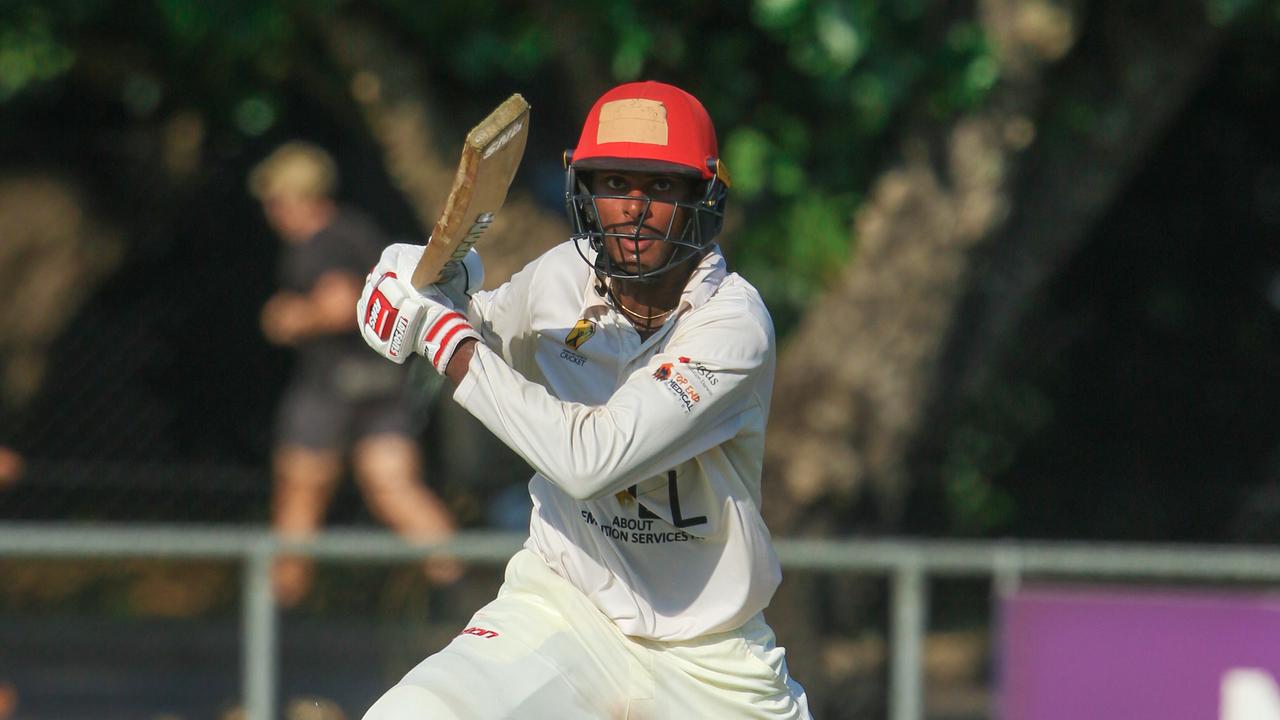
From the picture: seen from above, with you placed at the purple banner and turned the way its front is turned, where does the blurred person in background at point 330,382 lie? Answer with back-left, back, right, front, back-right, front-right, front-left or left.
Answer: right

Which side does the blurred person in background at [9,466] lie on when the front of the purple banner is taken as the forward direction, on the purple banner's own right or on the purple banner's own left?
on the purple banner's own right

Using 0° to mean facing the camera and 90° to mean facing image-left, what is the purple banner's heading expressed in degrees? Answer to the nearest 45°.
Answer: approximately 0°

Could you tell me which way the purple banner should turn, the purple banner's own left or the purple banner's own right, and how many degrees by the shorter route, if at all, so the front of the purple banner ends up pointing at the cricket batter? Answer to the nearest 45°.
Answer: approximately 45° to the purple banner's own right
